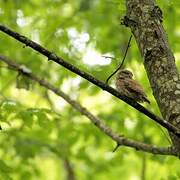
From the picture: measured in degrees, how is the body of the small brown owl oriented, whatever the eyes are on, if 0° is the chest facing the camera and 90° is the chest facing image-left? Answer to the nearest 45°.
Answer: approximately 90°
